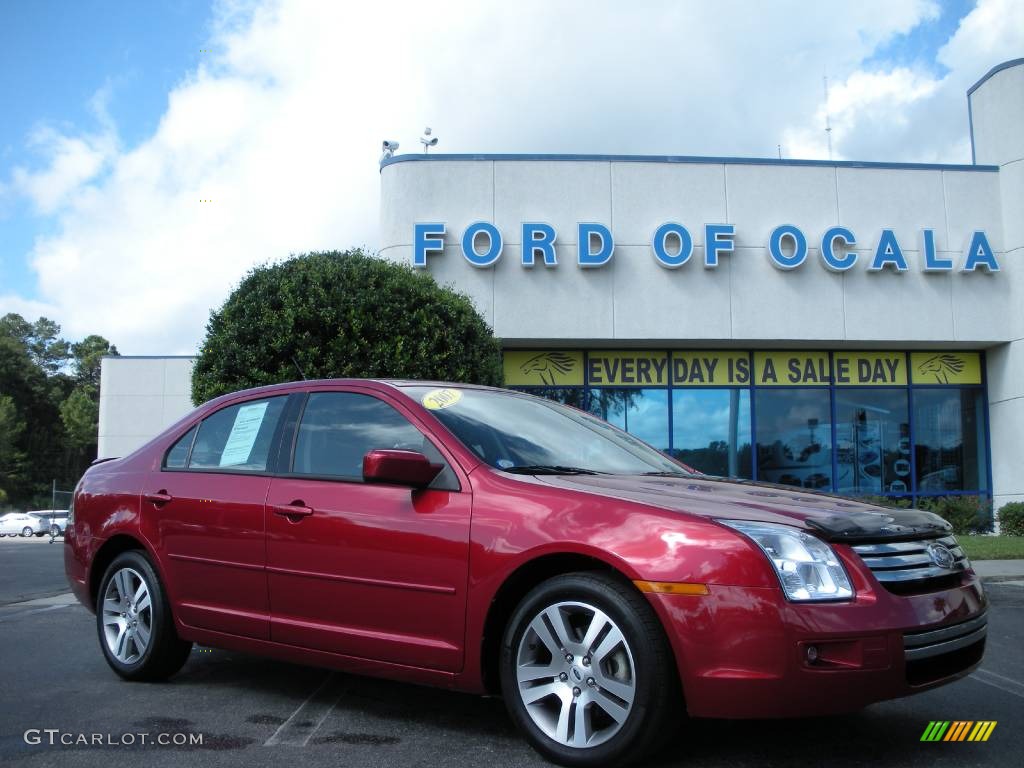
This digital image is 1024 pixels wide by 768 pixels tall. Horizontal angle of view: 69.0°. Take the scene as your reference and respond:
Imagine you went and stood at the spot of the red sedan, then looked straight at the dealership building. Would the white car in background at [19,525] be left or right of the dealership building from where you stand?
left

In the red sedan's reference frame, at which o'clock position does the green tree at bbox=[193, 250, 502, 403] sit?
The green tree is roughly at 7 o'clock from the red sedan.

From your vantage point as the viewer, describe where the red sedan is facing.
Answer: facing the viewer and to the right of the viewer

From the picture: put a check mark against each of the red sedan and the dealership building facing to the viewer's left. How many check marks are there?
0

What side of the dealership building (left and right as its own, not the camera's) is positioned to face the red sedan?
front

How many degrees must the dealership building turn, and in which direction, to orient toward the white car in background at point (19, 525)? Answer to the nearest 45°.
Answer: approximately 135° to its right

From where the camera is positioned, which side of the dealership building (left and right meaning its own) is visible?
front

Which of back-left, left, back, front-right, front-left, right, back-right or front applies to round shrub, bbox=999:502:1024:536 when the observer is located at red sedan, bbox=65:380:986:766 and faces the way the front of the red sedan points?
left

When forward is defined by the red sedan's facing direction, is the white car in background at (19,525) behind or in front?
behind
